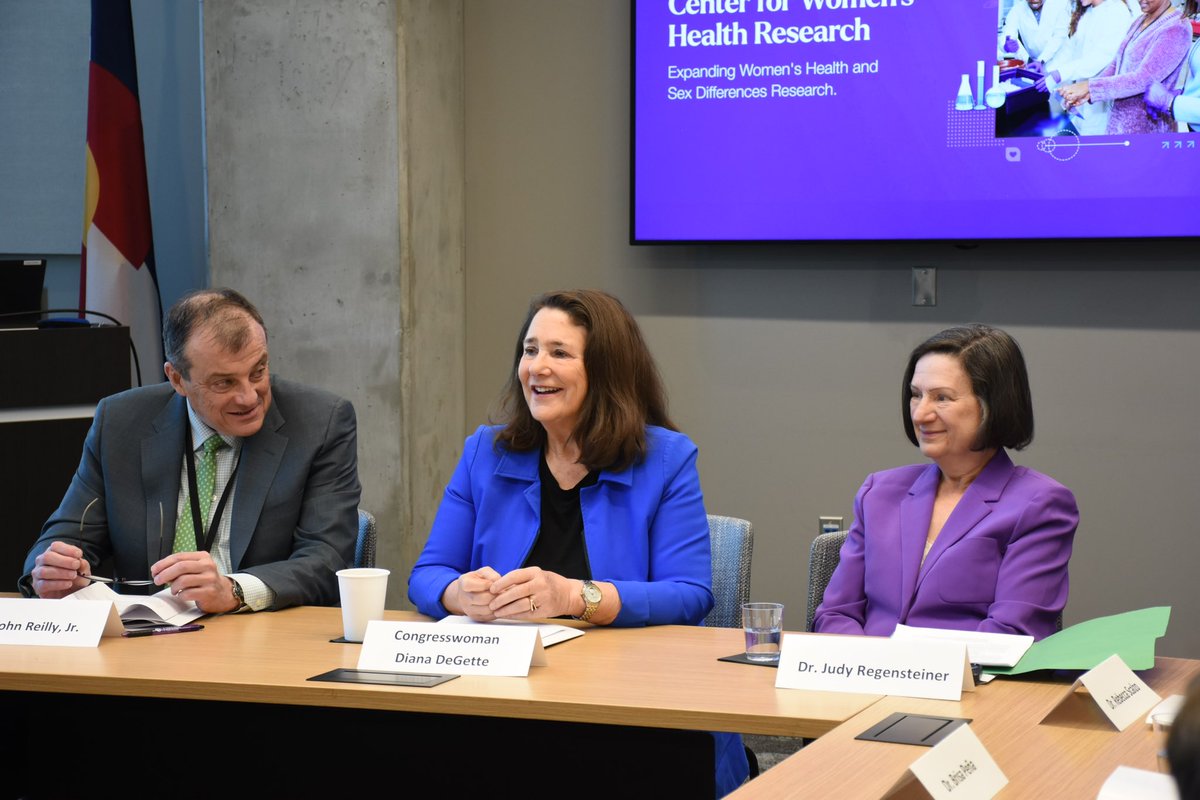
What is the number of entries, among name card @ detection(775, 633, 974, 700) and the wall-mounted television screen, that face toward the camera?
2

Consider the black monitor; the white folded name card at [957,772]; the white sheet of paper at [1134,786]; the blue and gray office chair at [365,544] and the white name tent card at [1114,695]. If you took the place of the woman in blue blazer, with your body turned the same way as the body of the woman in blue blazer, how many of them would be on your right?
2

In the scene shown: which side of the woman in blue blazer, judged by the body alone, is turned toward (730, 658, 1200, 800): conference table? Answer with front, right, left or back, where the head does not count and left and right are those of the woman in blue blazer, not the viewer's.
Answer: left

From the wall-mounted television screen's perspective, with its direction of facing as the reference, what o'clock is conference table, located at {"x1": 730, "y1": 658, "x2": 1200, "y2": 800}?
The conference table is roughly at 12 o'clock from the wall-mounted television screen.

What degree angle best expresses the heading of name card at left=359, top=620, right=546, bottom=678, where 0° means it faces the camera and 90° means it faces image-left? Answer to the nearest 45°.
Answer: approximately 0°

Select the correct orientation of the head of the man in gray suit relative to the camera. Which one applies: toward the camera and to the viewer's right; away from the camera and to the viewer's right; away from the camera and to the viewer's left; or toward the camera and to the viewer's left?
toward the camera and to the viewer's right

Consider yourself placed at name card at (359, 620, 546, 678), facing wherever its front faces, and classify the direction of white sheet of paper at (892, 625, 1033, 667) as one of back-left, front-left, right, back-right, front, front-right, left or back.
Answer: left

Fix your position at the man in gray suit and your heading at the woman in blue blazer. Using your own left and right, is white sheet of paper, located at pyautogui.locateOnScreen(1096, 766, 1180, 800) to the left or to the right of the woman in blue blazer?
right

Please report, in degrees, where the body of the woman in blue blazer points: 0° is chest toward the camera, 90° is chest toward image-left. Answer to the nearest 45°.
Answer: approximately 45°

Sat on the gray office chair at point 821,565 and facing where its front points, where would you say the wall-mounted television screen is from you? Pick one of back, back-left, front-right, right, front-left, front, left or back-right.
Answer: back-right
